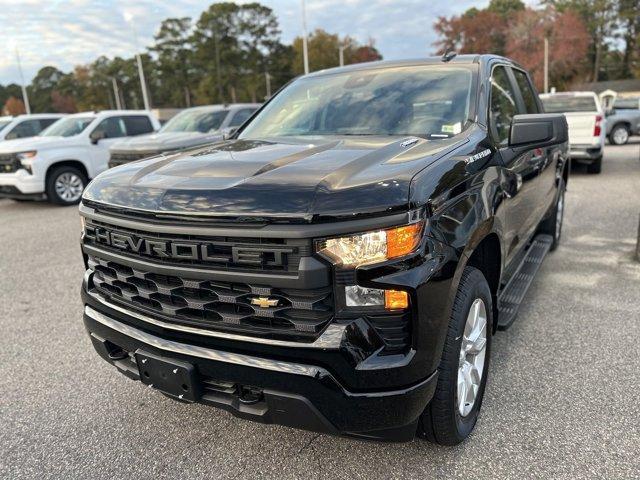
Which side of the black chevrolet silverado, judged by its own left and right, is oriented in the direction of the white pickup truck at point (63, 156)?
right

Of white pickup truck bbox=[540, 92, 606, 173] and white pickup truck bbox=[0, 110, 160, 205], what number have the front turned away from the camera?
1

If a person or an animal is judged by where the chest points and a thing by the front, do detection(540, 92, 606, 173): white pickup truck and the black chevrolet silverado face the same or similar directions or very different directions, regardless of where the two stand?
very different directions

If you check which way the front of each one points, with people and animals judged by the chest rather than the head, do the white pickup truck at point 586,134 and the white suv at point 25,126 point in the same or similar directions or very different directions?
very different directions

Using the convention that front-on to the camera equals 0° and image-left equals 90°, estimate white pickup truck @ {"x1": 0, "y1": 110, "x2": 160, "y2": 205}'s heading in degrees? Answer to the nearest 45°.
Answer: approximately 45°

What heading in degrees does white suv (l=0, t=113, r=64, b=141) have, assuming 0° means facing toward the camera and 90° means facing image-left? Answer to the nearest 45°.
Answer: approximately 45°

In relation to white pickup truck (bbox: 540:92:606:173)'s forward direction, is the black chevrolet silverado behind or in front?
behind

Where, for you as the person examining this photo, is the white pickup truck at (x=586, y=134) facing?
facing away from the viewer
